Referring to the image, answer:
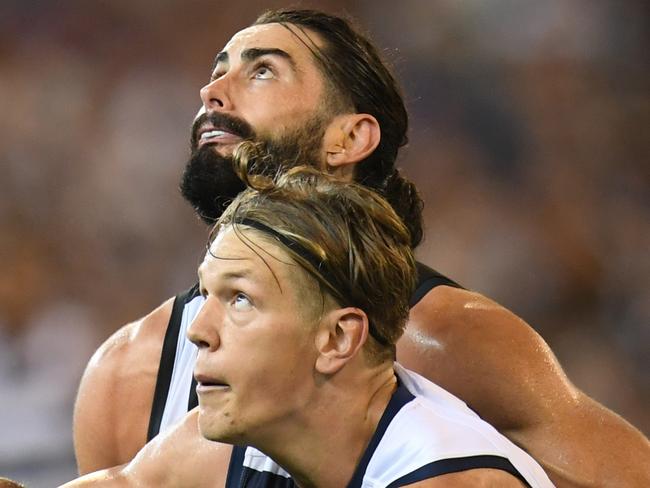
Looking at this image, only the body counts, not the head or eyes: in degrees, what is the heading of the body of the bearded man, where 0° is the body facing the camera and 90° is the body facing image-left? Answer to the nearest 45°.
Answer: approximately 45°
